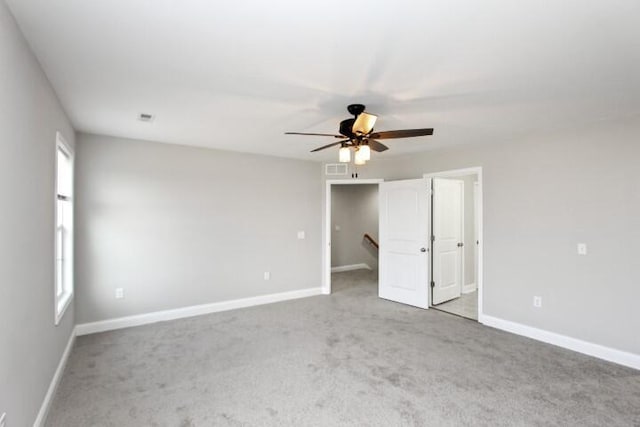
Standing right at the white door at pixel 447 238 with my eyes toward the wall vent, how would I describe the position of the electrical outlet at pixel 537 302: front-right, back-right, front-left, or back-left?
back-left

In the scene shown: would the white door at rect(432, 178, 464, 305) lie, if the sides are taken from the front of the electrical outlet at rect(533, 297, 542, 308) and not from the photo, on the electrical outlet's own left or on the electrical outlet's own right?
on the electrical outlet's own right

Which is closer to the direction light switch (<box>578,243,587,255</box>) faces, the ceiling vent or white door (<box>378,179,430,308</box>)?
the ceiling vent

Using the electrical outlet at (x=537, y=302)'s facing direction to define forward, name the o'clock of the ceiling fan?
The ceiling fan is roughly at 1 o'clock from the electrical outlet.
